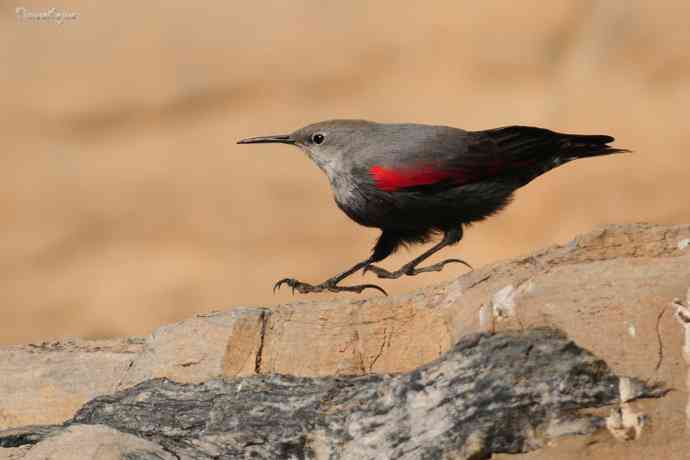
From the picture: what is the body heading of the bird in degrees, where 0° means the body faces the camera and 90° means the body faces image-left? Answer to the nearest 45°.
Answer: approximately 90°

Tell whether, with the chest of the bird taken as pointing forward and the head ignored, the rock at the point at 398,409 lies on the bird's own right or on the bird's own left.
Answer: on the bird's own left

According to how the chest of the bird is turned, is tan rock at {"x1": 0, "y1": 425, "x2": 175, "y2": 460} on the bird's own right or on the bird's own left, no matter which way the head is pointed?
on the bird's own left
